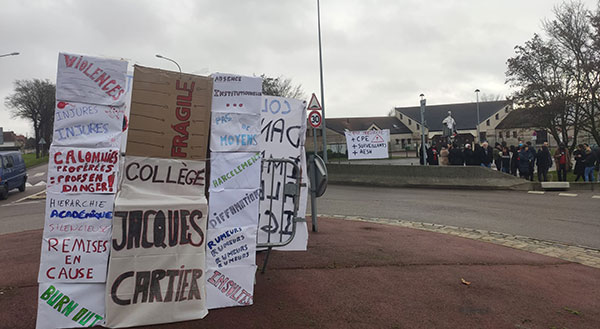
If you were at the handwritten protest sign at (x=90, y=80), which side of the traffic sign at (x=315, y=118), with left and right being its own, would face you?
front

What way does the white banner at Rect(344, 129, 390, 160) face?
toward the camera

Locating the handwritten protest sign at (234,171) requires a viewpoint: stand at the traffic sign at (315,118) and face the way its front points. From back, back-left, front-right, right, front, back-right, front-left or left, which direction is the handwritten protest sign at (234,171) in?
front

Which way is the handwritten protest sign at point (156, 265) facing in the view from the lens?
facing the viewer

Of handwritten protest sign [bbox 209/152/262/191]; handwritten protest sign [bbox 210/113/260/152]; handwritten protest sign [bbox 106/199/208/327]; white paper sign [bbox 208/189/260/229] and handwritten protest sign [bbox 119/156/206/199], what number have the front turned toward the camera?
5

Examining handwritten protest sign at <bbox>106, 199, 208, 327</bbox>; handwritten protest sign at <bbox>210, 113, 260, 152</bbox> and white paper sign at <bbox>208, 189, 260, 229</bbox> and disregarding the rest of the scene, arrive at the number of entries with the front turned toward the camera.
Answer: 3

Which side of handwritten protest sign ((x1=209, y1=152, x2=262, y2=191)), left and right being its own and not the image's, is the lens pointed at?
front

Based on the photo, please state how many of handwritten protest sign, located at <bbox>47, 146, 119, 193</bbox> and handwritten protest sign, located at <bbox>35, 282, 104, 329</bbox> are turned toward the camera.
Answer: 2

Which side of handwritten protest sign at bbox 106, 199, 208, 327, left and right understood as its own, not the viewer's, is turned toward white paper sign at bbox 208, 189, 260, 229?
left

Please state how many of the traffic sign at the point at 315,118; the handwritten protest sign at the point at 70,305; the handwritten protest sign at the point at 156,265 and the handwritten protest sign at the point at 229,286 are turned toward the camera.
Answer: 4
